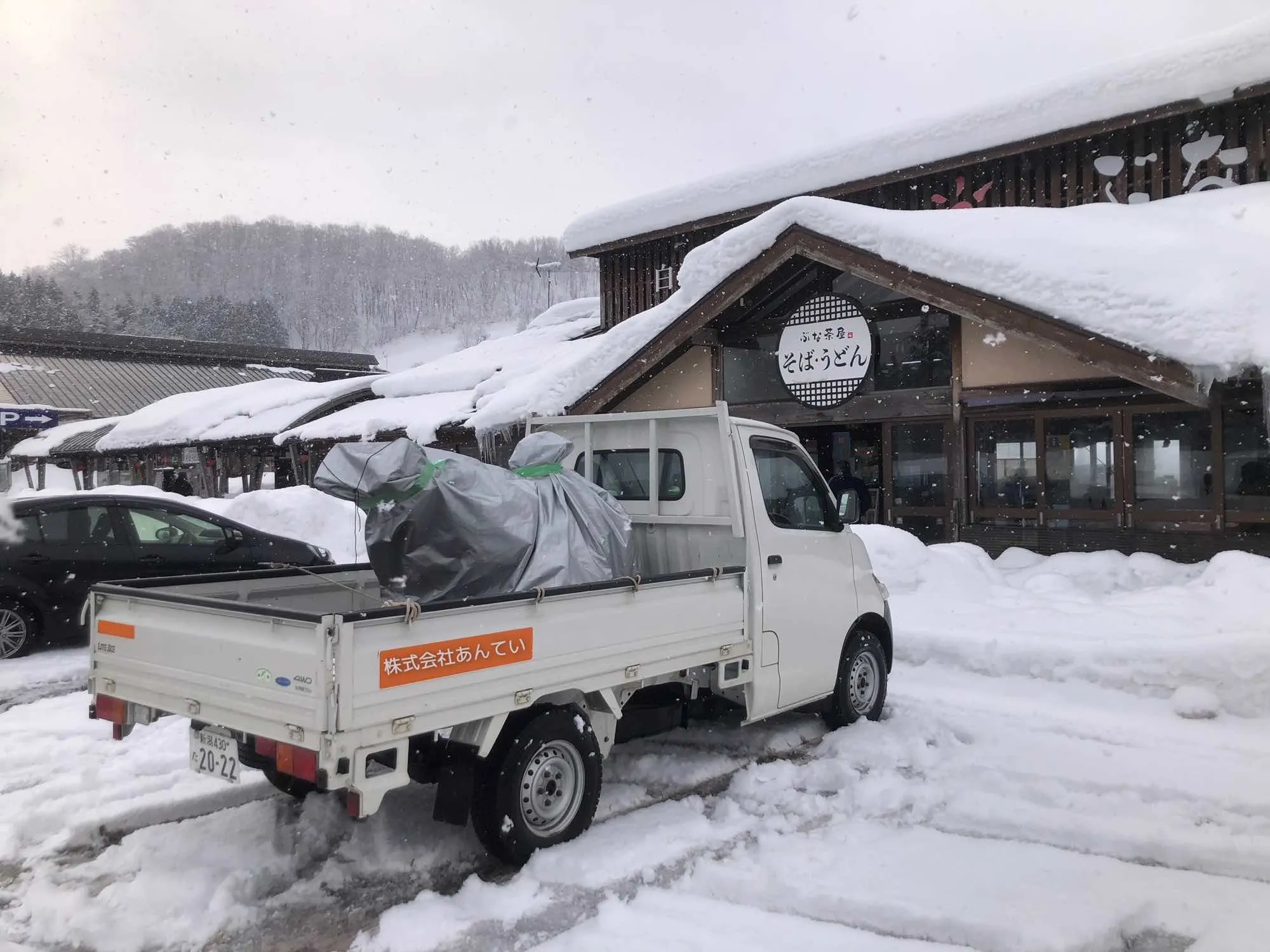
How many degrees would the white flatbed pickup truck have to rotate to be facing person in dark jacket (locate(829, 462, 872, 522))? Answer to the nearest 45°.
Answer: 0° — it already faces them

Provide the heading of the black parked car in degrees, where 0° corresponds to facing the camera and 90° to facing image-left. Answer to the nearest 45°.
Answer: approximately 270°

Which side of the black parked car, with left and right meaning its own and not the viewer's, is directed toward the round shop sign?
front

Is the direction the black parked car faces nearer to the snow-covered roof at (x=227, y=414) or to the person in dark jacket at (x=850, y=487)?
the person in dark jacket

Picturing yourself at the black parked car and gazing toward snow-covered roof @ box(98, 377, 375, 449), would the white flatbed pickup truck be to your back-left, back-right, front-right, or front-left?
back-right

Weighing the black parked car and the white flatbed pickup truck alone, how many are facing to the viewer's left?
0

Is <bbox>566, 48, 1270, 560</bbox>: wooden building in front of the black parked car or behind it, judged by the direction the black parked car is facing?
in front

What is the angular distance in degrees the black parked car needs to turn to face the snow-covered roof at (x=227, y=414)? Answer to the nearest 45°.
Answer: approximately 90° to its left

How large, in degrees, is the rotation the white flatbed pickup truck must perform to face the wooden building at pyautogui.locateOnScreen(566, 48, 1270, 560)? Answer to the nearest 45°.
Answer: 0° — it already faces it

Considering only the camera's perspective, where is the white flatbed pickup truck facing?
facing away from the viewer and to the right of the viewer

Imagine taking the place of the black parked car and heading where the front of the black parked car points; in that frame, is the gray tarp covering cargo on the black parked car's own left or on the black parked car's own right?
on the black parked car's own right

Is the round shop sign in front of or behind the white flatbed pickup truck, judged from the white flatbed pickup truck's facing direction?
in front

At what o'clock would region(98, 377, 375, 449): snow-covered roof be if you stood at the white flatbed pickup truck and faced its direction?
The snow-covered roof is roughly at 10 o'clock from the white flatbed pickup truck.
